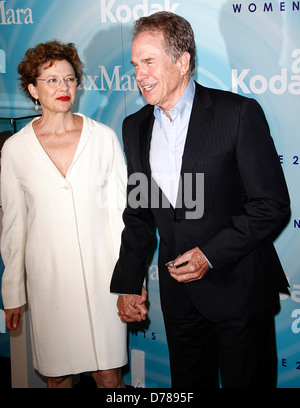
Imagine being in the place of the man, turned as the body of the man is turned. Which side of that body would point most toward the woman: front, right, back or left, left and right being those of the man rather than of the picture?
right

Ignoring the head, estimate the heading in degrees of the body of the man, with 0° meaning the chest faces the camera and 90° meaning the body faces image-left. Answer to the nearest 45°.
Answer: approximately 45°

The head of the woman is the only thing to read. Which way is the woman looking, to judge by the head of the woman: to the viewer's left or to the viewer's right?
to the viewer's right
